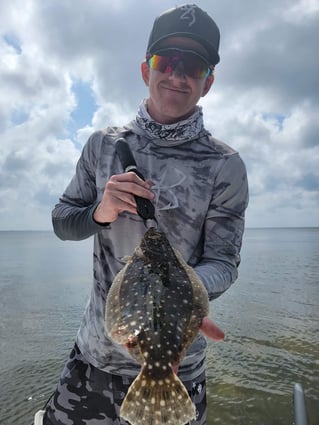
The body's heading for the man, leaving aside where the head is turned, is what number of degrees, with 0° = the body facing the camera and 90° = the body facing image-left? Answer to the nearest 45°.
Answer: approximately 0°
